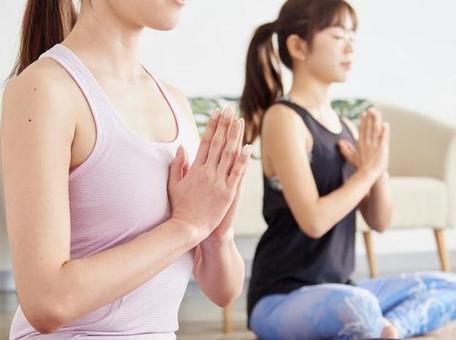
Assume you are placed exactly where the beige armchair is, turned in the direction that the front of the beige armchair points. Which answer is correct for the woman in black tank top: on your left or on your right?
on your right

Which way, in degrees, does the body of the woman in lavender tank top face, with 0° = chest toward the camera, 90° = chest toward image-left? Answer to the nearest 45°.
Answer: approximately 315°

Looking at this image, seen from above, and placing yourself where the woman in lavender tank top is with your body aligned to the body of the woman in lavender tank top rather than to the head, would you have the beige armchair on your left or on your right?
on your left
